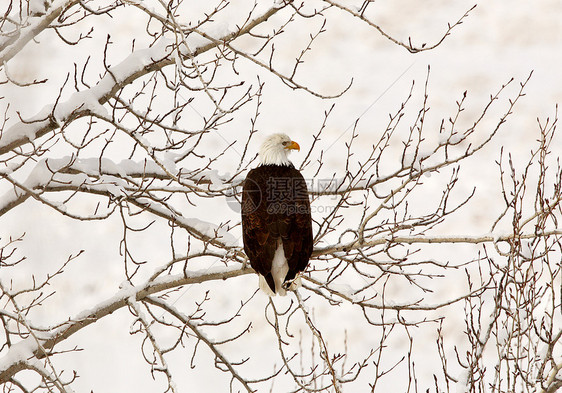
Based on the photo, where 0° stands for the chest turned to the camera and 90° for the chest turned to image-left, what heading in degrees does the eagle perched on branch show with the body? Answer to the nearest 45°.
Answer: approximately 180°
